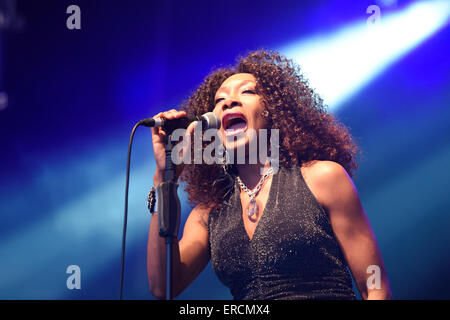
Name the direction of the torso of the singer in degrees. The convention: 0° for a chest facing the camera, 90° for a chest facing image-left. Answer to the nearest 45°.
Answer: approximately 45°
